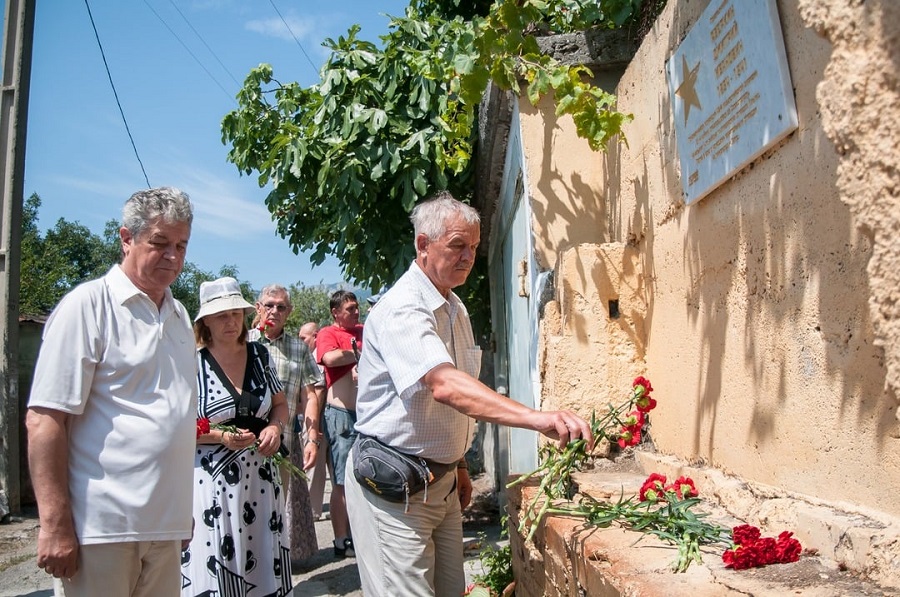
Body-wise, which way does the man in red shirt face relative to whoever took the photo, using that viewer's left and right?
facing the viewer and to the right of the viewer

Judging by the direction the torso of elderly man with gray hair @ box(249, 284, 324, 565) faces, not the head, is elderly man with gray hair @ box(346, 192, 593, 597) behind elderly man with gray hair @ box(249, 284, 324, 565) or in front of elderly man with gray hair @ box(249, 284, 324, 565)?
in front

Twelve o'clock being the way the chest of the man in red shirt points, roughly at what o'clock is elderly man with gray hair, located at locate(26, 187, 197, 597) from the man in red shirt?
The elderly man with gray hair is roughly at 2 o'clock from the man in red shirt.

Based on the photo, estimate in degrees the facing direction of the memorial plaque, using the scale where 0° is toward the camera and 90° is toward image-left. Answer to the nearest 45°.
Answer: approximately 45°

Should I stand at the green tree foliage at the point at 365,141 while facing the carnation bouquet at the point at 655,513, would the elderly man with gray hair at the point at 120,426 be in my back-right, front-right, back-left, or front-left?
front-right

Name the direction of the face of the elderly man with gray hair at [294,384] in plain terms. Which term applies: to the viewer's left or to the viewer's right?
to the viewer's right

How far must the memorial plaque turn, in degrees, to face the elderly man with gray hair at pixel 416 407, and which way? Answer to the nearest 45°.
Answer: approximately 45° to its right

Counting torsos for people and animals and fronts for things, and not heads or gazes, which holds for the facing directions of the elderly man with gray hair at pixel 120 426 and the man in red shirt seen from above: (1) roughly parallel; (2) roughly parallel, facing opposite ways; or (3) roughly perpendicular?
roughly parallel

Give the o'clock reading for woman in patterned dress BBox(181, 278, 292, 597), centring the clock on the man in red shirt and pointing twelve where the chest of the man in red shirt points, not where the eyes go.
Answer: The woman in patterned dress is roughly at 2 o'clock from the man in red shirt.

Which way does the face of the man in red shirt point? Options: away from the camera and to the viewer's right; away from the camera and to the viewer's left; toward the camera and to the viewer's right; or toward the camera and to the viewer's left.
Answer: toward the camera and to the viewer's right

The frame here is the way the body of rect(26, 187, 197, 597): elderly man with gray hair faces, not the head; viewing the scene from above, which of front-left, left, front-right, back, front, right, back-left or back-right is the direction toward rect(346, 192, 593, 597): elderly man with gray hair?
front-left

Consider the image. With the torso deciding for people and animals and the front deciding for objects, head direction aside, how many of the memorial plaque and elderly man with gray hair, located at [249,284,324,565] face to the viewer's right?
0

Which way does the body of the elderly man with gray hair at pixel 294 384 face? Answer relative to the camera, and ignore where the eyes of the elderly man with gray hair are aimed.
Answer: toward the camera

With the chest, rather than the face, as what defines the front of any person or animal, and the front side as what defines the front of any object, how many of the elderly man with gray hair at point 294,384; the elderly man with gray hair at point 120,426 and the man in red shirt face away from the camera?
0

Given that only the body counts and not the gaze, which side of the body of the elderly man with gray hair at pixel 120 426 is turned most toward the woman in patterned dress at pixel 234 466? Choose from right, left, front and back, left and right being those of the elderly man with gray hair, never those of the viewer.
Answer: left

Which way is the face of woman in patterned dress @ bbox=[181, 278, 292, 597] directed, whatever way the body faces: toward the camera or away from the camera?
toward the camera
